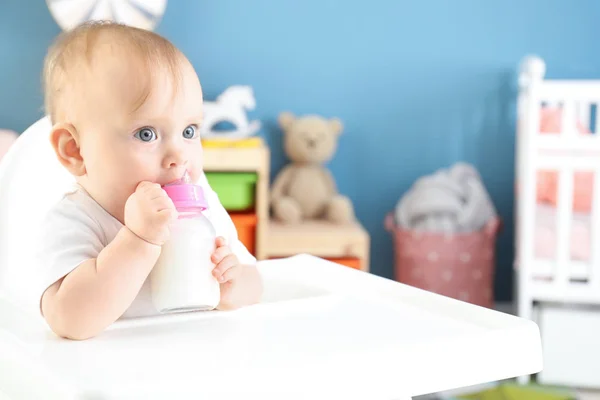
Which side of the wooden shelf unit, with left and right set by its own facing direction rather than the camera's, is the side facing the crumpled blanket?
left

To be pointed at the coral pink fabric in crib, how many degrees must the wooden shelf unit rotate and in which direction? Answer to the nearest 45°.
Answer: approximately 90° to its left

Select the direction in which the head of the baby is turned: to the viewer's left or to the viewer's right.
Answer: to the viewer's right

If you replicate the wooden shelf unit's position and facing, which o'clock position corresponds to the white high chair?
The white high chair is roughly at 12 o'clock from the wooden shelf unit.

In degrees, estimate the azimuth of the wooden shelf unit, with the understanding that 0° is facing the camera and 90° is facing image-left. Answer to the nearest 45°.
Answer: approximately 0°

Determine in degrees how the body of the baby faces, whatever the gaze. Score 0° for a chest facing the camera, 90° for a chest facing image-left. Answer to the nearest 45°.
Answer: approximately 315°

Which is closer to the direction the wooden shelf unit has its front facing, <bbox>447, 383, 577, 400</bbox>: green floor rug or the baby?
the baby

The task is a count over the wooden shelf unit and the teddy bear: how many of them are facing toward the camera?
2

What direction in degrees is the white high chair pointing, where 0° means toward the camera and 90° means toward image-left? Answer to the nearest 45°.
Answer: approximately 315°

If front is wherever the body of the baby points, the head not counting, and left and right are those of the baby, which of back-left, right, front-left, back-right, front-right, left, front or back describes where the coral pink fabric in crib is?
left

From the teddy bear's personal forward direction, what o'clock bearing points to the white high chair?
The white high chair is roughly at 12 o'clock from the teddy bear.

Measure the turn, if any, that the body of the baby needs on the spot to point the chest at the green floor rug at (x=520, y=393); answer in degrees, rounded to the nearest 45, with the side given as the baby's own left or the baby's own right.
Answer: approximately 90° to the baby's own left

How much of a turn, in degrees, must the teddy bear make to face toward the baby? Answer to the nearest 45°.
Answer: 0° — it already faces them
